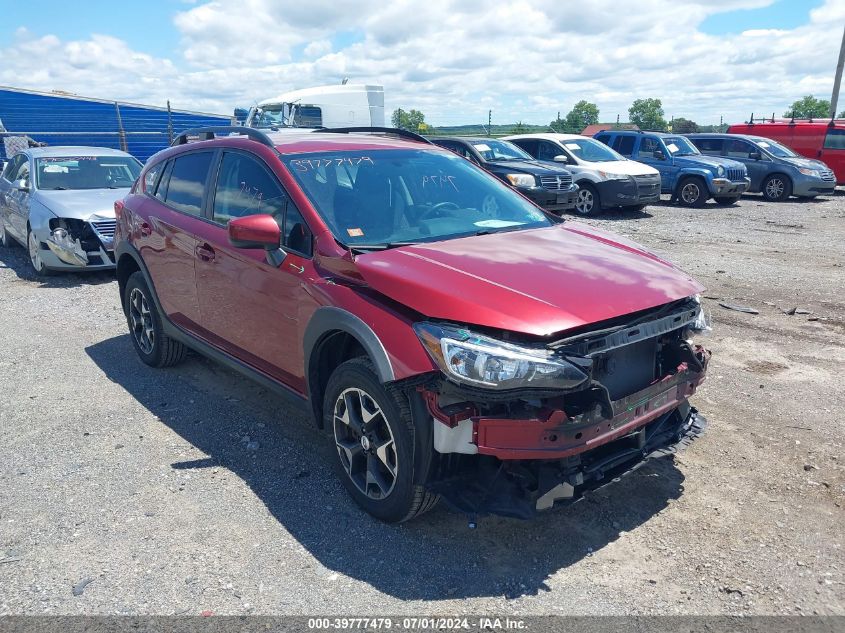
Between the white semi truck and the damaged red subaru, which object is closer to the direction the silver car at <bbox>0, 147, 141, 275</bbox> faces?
the damaged red subaru

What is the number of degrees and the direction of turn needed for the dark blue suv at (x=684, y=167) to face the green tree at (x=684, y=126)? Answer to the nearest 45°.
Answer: approximately 135° to its left

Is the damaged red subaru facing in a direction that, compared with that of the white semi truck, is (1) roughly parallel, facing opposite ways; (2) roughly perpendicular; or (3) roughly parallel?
roughly perpendicular

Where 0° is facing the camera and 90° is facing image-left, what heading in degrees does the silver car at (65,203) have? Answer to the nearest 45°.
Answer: approximately 315°

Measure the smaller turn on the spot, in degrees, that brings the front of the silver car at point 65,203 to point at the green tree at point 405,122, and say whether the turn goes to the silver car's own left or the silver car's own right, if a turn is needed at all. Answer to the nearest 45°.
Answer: approximately 90° to the silver car's own left

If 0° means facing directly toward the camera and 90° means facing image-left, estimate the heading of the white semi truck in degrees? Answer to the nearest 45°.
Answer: approximately 45°

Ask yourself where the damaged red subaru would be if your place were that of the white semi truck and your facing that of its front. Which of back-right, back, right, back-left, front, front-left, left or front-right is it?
front-left

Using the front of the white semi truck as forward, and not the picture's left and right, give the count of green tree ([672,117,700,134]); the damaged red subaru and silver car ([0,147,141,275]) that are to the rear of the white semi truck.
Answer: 1

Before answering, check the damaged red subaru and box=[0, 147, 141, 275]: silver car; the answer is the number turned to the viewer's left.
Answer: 0

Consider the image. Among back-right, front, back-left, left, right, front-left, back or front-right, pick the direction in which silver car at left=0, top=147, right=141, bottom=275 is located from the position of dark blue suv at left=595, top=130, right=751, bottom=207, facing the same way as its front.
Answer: right

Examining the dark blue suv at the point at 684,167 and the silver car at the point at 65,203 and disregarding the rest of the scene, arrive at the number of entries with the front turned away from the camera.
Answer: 0
